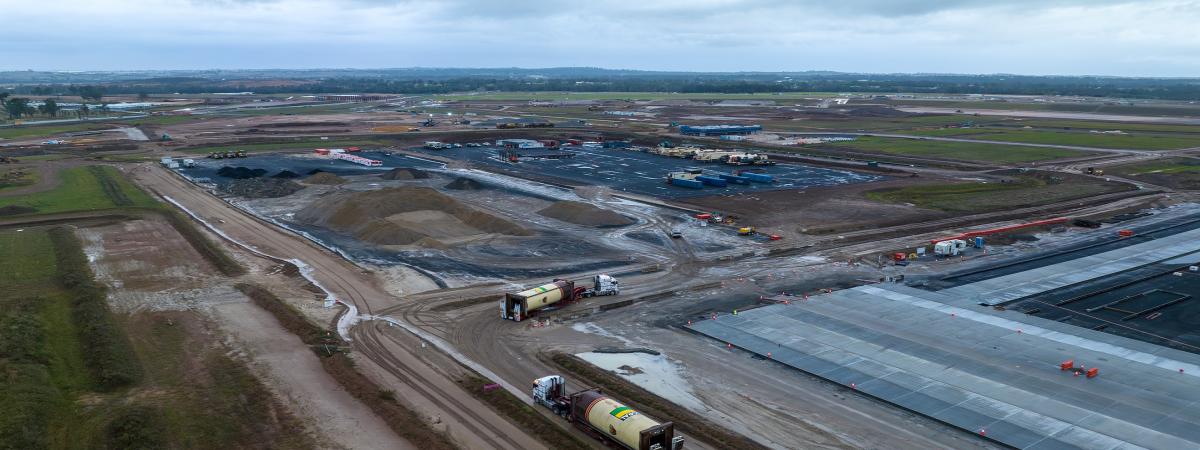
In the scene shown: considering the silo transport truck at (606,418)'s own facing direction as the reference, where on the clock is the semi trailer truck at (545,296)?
The semi trailer truck is roughly at 1 o'clock from the silo transport truck.

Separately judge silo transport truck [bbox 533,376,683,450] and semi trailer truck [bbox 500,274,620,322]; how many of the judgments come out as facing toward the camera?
0

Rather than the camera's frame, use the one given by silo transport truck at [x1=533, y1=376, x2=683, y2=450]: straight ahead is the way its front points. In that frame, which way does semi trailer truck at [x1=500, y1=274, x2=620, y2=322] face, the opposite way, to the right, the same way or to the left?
to the right

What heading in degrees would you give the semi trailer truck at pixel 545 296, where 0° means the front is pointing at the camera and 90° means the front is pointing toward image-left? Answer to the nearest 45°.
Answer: approximately 225°

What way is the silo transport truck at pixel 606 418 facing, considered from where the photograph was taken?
facing away from the viewer and to the left of the viewer

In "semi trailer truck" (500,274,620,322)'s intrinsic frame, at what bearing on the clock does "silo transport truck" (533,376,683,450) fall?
The silo transport truck is roughly at 4 o'clock from the semi trailer truck.
